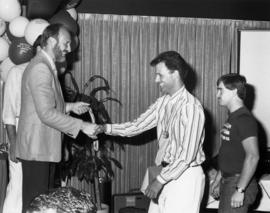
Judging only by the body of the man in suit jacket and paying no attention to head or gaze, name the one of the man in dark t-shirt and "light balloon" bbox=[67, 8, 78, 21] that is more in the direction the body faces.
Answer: the man in dark t-shirt

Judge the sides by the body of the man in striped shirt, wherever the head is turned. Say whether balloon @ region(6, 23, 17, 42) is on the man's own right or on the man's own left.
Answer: on the man's own right

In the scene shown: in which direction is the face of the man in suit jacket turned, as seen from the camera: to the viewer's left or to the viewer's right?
to the viewer's right

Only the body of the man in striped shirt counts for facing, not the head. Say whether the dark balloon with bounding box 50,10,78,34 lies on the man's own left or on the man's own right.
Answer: on the man's own right

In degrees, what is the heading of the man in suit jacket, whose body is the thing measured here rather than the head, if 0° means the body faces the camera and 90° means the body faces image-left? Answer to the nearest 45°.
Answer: approximately 270°

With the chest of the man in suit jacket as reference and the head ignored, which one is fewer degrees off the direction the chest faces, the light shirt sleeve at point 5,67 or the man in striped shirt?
the man in striped shirt

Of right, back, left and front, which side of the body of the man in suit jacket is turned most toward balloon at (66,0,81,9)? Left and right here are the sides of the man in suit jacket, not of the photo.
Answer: left

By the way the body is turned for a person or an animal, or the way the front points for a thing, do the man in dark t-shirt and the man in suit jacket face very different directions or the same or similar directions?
very different directions

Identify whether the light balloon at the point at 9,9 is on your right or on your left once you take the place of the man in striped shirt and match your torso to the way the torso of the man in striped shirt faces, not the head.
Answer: on your right

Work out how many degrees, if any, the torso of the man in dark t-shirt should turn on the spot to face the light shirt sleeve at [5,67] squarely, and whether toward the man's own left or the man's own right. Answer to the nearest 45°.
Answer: approximately 45° to the man's own right
